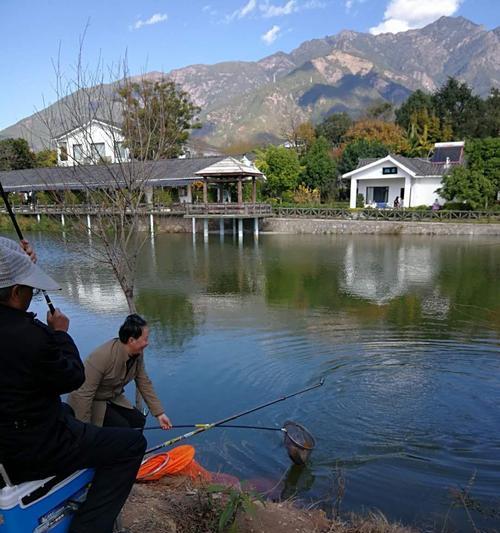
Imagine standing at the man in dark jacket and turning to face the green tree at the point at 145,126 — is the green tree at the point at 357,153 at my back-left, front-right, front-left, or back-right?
front-right

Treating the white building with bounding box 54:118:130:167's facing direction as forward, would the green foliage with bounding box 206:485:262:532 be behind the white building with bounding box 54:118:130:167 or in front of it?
in front

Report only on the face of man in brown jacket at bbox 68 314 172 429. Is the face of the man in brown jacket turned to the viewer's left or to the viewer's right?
to the viewer's right

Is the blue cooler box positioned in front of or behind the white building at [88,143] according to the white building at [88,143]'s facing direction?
in front

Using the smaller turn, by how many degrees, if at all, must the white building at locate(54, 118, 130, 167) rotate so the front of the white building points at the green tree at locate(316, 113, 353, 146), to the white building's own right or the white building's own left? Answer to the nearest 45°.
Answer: approximately 135° to the white building's own left

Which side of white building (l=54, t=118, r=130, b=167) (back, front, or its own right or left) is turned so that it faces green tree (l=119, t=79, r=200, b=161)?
left

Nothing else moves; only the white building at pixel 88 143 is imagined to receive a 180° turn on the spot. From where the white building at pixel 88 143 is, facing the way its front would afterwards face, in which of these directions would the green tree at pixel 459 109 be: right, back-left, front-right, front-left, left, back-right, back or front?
front-right

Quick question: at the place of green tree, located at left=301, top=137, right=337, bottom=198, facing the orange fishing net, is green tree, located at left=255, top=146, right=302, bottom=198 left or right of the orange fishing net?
right

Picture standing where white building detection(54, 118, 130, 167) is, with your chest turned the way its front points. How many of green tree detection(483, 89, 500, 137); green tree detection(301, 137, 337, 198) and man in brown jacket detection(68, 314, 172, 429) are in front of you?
1

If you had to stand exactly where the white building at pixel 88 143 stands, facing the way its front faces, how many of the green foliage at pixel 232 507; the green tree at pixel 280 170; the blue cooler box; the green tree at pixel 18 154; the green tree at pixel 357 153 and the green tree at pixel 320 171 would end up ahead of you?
2

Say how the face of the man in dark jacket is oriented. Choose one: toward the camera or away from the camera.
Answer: away from the camera

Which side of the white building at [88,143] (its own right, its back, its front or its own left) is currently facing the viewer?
front

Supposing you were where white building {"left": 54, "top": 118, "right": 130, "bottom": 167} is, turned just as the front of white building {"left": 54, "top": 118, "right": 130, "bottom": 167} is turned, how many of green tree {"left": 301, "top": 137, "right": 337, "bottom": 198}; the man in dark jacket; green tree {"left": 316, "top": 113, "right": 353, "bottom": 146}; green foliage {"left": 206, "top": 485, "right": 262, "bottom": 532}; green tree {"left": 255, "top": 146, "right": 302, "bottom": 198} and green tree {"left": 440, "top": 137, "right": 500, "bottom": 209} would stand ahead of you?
2

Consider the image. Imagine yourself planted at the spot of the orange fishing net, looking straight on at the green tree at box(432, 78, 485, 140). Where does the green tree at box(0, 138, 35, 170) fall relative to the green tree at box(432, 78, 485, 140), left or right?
left

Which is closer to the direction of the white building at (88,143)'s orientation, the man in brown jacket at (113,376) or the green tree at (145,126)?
the man in brown jacket

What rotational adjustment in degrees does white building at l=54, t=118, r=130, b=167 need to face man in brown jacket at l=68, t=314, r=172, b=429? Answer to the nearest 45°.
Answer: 0° — it already faces them

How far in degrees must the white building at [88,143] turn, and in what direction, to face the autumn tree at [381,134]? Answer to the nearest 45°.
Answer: approximately 135° to its left
